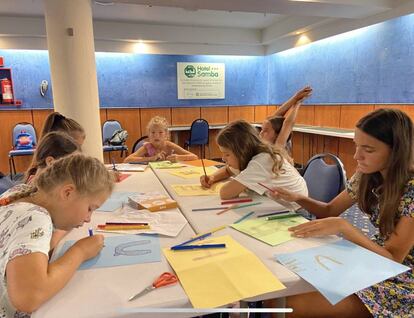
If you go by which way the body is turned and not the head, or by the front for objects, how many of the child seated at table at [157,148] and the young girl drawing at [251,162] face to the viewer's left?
1

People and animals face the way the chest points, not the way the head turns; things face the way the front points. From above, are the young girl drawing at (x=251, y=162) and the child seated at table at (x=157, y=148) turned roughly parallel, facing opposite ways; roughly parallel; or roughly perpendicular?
roughly perpendicular

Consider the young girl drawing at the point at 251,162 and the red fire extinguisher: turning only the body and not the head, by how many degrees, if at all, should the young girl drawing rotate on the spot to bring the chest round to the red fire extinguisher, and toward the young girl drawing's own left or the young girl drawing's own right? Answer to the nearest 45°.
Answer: approximately 45° to the young girl drawing's own right

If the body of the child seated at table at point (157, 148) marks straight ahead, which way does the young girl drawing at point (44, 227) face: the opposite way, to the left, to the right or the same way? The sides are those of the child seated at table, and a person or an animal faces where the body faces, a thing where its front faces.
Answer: to the left

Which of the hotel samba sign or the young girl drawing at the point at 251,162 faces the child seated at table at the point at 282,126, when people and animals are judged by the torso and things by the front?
the hotel samba sign

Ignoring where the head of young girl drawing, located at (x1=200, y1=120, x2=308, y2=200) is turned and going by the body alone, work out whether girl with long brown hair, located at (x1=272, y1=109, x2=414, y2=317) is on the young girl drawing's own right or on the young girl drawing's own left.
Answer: on the young girl drawing's own left

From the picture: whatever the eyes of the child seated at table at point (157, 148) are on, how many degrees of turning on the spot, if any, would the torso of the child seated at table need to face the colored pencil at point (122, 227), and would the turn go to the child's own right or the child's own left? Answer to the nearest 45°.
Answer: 0° — they already face it

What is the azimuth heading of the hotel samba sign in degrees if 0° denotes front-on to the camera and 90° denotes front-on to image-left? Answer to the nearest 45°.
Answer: approximately 0°

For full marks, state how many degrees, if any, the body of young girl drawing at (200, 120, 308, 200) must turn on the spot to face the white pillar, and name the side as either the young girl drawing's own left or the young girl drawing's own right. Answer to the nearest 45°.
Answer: approximately 45° to the young girl drawing's own right

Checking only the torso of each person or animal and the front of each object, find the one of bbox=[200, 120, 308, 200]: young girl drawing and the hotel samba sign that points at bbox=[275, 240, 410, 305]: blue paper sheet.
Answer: the hotel samba sign

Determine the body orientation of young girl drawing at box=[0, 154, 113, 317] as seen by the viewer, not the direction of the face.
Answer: to the viewer's right

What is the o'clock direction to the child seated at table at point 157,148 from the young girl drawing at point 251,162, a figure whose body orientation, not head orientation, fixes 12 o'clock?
The child seated at table is roughly at 2 o'clock from the young girl drawing.
